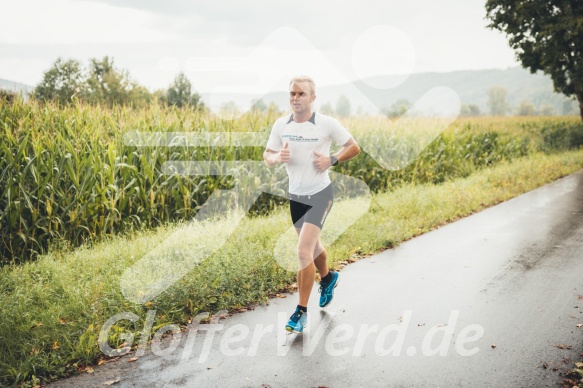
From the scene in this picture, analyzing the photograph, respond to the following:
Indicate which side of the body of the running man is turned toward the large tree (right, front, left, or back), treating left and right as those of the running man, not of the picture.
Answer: back

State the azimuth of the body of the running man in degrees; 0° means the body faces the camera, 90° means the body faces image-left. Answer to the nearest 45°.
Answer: approximately 45°
